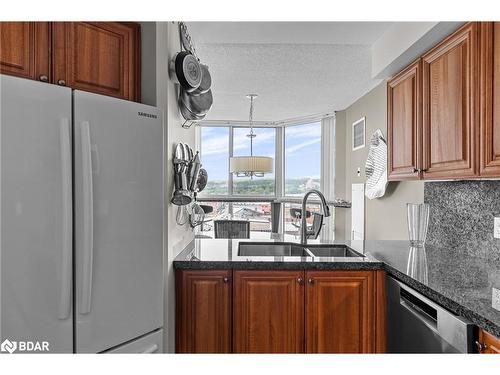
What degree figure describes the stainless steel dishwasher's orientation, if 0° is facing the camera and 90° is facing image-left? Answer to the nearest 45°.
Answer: approximately 45°

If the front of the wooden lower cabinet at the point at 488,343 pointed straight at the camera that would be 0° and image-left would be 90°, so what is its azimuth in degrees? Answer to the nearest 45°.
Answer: approximately 45°

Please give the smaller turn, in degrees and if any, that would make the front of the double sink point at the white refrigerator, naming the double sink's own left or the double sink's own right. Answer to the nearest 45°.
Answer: approximately 45° to the double sink's own right

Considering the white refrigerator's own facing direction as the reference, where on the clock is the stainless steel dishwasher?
The stainless steel dishwasher is roughly at 11 o'clock from the white refrigerator.

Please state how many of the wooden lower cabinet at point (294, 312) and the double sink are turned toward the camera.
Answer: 2

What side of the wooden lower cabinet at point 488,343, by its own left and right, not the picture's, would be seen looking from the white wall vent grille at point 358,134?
right

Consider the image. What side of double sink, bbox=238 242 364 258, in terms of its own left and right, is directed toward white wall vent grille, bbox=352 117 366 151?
back

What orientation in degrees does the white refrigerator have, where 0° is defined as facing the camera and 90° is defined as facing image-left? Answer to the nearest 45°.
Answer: approximately 315°

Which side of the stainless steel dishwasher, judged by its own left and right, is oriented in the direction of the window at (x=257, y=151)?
right
